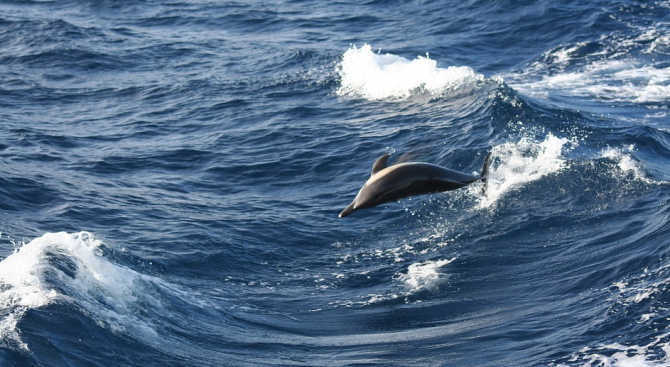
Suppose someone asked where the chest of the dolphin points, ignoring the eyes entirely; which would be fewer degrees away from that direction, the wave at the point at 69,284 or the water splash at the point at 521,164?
the wave

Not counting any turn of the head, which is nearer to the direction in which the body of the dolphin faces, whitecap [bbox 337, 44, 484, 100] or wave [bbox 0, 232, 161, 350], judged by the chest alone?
the wave

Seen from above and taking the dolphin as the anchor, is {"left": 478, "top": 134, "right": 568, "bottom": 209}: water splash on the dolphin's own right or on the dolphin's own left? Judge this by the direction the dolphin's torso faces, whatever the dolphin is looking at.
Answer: on the dolphin's own right

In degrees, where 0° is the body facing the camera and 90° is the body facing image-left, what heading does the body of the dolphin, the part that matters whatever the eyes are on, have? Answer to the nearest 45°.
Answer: approximately 90°

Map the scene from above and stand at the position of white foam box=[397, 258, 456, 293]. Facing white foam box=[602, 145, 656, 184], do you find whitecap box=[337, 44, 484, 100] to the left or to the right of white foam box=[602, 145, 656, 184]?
left

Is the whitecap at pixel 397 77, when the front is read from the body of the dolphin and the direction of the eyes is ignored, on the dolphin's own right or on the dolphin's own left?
on the dolphin's own right

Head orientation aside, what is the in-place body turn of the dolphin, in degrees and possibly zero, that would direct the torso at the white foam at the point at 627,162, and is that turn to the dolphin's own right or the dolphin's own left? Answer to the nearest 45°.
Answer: approximately 135° to the dolphin's own right
